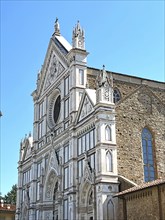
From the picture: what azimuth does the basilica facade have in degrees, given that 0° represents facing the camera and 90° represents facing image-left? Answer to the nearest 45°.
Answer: approximately 45°
